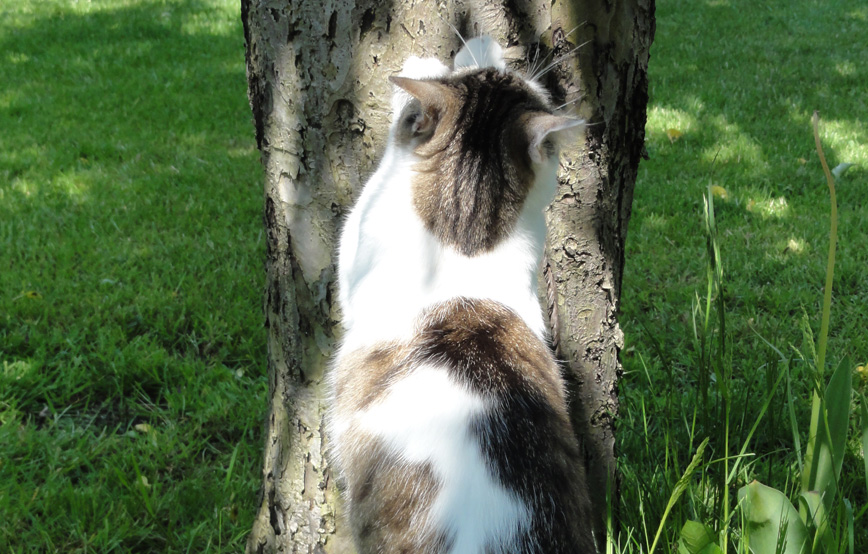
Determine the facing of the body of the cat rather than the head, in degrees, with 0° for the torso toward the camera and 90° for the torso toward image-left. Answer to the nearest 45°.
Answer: approximately 180°

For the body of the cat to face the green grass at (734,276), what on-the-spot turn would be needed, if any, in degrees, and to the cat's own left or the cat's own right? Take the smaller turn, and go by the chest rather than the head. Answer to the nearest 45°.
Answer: approximately 45° to the cat's own right
